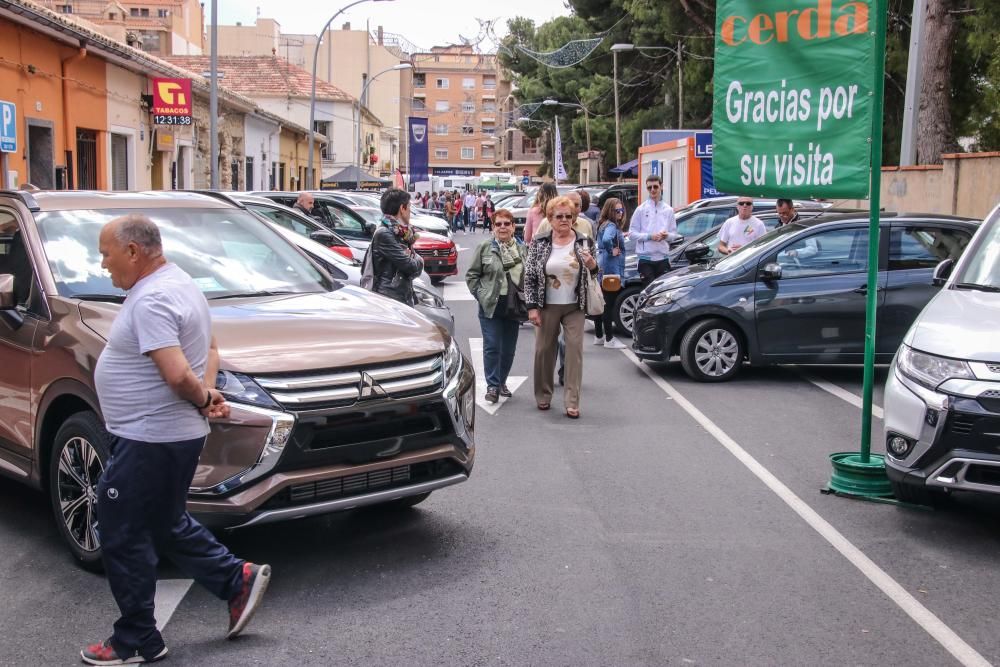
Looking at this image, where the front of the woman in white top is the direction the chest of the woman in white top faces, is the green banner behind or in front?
in front

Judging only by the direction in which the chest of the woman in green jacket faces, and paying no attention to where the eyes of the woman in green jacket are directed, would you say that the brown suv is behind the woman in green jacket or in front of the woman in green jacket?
in front

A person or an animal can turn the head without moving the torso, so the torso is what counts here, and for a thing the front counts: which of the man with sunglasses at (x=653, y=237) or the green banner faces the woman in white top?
the man with sunglasses

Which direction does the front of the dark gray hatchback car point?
to the viewer's left

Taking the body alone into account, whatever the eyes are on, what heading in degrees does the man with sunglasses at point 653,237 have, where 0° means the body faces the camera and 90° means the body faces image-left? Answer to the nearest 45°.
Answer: approximately 0°

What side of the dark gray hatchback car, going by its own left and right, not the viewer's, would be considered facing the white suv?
left

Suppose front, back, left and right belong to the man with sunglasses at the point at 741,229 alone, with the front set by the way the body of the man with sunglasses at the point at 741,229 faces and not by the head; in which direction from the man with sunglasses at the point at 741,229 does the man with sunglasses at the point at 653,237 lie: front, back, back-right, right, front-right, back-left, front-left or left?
right

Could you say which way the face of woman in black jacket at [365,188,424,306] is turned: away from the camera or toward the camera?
away from the camera
